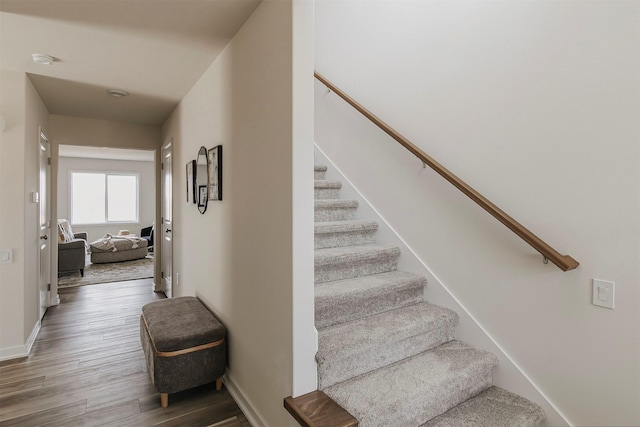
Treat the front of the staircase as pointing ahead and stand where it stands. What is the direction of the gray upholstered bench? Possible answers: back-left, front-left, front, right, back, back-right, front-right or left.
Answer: back-right

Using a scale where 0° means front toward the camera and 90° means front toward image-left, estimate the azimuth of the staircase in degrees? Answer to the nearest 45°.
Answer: approximately 315°

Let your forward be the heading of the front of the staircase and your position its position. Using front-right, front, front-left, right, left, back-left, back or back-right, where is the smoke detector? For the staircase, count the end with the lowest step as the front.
back-right

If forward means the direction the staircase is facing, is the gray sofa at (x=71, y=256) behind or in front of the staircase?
behind

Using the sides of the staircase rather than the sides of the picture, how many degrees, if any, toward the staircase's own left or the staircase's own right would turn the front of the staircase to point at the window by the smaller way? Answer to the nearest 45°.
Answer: approximately 180°

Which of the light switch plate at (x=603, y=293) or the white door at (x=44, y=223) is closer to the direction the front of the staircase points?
the light switch plate

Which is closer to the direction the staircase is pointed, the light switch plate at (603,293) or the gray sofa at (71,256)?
the light switch plate

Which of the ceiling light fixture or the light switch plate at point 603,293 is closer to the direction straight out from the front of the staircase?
the light switch plate

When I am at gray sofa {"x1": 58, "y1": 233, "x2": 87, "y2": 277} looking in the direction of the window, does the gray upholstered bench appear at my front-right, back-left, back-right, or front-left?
back-right

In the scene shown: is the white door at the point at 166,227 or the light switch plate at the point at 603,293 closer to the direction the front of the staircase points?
the light switch plate

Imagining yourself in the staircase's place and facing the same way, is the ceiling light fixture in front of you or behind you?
behind

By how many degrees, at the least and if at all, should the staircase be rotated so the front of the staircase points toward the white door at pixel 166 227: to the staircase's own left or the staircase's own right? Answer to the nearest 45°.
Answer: approximately 180°
